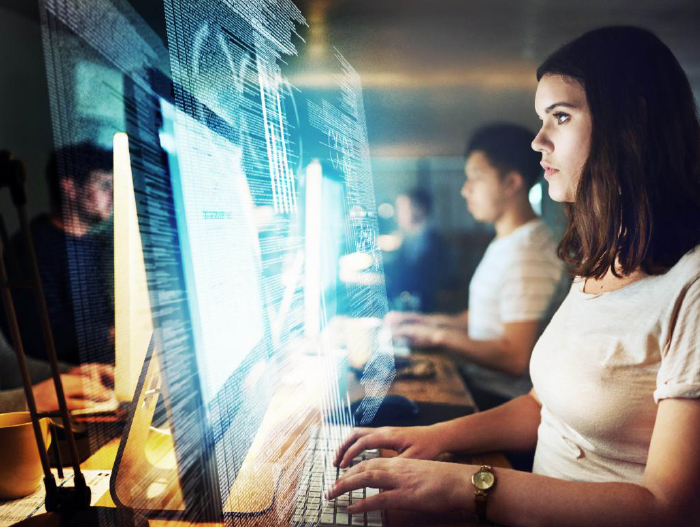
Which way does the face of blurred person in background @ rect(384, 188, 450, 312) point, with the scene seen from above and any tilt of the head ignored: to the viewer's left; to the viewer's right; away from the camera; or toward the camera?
to the viewer's left

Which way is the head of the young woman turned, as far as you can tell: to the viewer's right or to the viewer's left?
to the viewer's left

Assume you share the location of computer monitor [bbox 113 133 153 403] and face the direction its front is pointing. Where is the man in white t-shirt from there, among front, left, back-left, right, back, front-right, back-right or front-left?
back

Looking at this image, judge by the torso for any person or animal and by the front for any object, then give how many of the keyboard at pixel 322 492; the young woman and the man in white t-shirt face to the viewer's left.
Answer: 2

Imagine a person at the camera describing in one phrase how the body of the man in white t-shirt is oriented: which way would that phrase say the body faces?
to the viewer's left

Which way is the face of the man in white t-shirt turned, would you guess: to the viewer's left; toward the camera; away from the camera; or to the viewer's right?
to the viewer's left

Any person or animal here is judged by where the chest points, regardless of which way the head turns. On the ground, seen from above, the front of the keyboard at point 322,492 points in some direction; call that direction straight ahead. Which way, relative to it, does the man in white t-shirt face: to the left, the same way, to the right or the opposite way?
the opposite way

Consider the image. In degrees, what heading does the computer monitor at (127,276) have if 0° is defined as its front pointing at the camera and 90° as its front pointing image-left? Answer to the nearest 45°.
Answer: approximately 90°

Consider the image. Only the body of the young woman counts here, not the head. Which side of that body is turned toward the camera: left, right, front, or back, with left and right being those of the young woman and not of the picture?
left

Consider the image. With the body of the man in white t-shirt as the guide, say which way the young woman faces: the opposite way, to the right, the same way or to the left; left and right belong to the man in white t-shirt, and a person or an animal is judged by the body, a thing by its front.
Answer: the same way

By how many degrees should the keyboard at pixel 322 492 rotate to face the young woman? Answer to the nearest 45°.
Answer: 0° — it already faces them

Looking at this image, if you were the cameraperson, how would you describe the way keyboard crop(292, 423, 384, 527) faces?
facing to the right of the viewer
